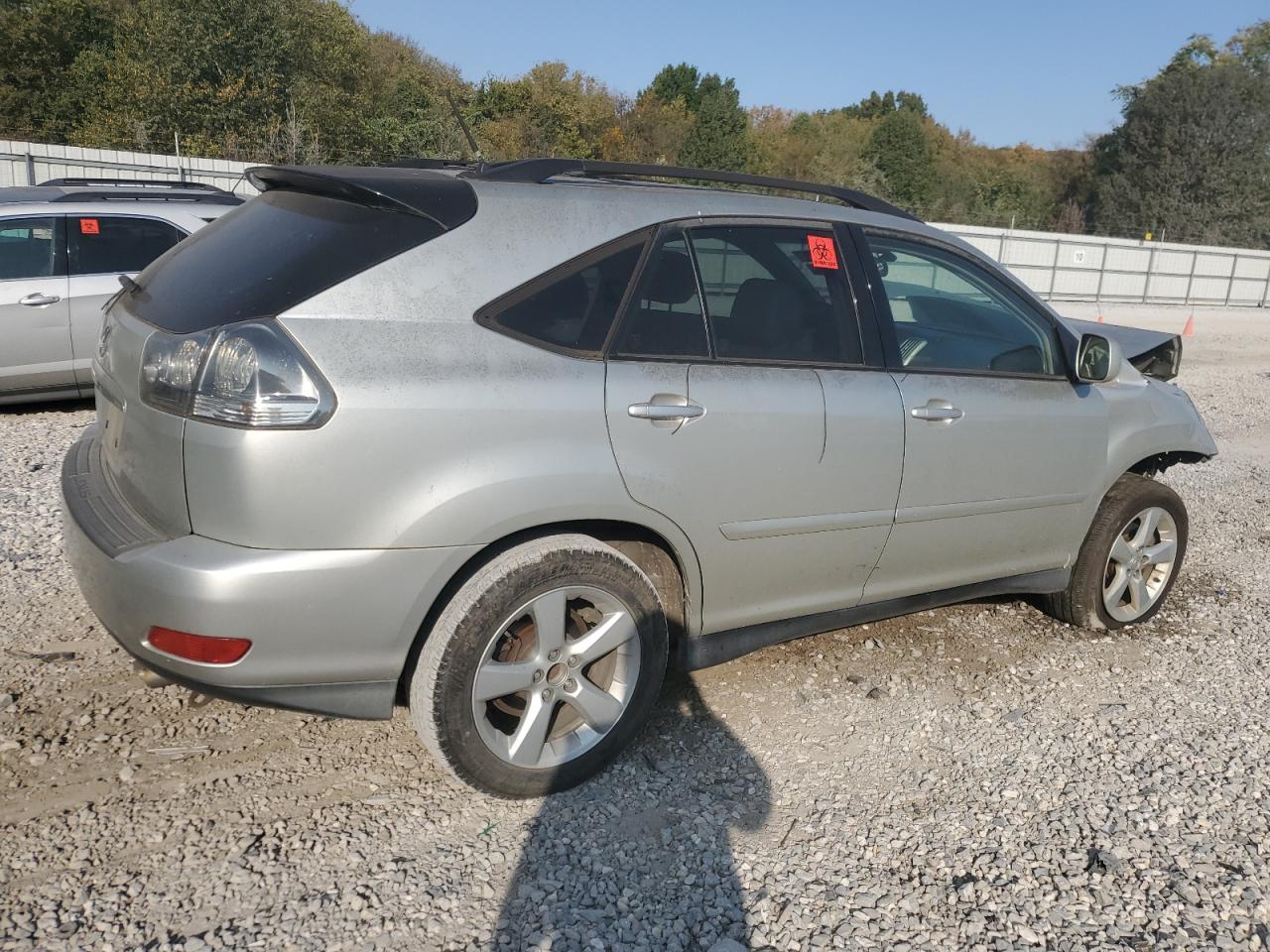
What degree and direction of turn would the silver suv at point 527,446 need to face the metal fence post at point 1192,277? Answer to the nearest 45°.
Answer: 0° — it already faces it

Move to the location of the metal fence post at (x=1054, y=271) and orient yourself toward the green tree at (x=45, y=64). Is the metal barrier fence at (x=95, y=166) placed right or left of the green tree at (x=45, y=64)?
left

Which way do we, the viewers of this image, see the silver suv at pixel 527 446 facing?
facing away from the viewer and to the right of the viewer

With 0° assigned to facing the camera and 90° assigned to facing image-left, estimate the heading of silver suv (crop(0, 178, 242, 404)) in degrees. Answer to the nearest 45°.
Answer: approximately 90°

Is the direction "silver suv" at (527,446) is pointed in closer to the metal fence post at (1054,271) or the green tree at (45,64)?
the metal fence post

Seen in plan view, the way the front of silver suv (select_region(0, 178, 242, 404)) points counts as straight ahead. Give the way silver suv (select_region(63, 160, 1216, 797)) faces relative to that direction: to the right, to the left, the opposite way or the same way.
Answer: the opposite way

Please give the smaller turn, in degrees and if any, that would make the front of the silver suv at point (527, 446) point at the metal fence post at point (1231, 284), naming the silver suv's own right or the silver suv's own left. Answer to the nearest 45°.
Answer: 0° — it already faces it

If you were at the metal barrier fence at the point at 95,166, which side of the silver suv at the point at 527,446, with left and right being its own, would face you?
left

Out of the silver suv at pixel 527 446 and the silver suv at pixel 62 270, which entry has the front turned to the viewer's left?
the silver suv at pixel 62 270

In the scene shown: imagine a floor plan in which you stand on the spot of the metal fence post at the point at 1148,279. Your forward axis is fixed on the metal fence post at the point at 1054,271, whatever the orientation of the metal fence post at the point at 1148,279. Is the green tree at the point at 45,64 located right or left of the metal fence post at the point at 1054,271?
right

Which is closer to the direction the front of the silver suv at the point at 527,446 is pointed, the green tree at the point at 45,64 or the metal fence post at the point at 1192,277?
the metal fence post

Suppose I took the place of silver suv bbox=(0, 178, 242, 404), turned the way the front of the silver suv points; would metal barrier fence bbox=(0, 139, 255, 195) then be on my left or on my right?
on my right

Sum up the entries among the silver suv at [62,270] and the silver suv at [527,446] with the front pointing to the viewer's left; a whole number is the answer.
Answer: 1
